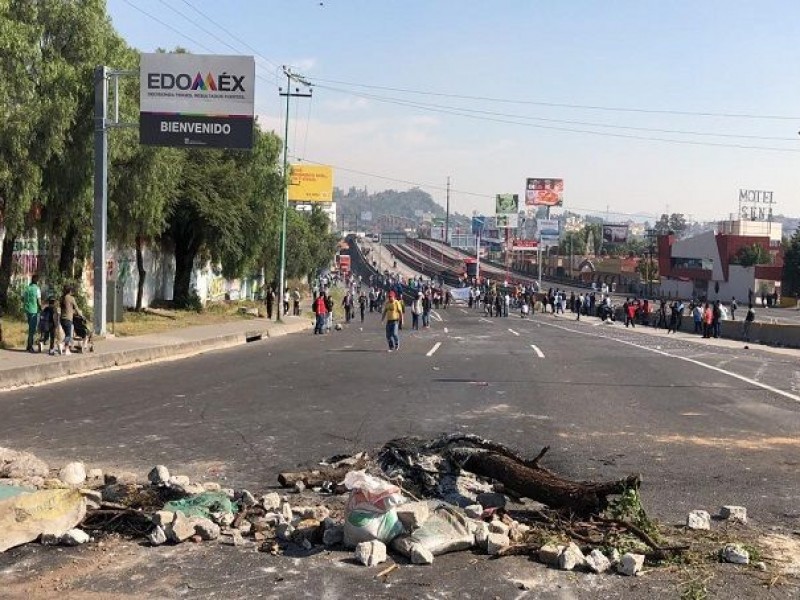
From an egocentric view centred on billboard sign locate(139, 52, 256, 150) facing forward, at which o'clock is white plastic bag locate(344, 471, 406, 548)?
The white plastic bag is roughly at 12 o'clock from the billboard sign.

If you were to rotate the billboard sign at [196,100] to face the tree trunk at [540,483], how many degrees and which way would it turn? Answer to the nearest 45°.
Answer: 0° — it already faces it

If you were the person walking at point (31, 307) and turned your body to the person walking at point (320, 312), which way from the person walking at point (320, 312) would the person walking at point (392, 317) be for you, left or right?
right

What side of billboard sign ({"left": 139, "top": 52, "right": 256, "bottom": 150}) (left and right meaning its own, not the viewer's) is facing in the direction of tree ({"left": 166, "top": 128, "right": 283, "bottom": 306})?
back

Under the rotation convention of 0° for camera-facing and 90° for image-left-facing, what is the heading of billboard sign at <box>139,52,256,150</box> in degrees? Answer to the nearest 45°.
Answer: approximately 0°

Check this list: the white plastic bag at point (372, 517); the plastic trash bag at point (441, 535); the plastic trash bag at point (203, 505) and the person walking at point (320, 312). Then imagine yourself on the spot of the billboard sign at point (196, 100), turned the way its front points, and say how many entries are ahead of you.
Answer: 3

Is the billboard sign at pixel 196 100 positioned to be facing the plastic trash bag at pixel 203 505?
yes

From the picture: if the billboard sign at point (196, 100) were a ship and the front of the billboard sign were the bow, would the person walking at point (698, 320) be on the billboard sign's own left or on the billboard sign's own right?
on the billboard sign's own left

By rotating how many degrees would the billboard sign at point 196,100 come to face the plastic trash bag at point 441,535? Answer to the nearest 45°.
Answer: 0° — it already faces it

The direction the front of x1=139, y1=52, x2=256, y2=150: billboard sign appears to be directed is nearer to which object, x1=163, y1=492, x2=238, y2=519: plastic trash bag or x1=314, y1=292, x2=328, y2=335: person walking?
the plastic trash bag

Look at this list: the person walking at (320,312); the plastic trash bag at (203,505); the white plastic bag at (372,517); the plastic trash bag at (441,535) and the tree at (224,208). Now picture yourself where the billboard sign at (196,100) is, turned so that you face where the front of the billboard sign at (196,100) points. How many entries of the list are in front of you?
3
